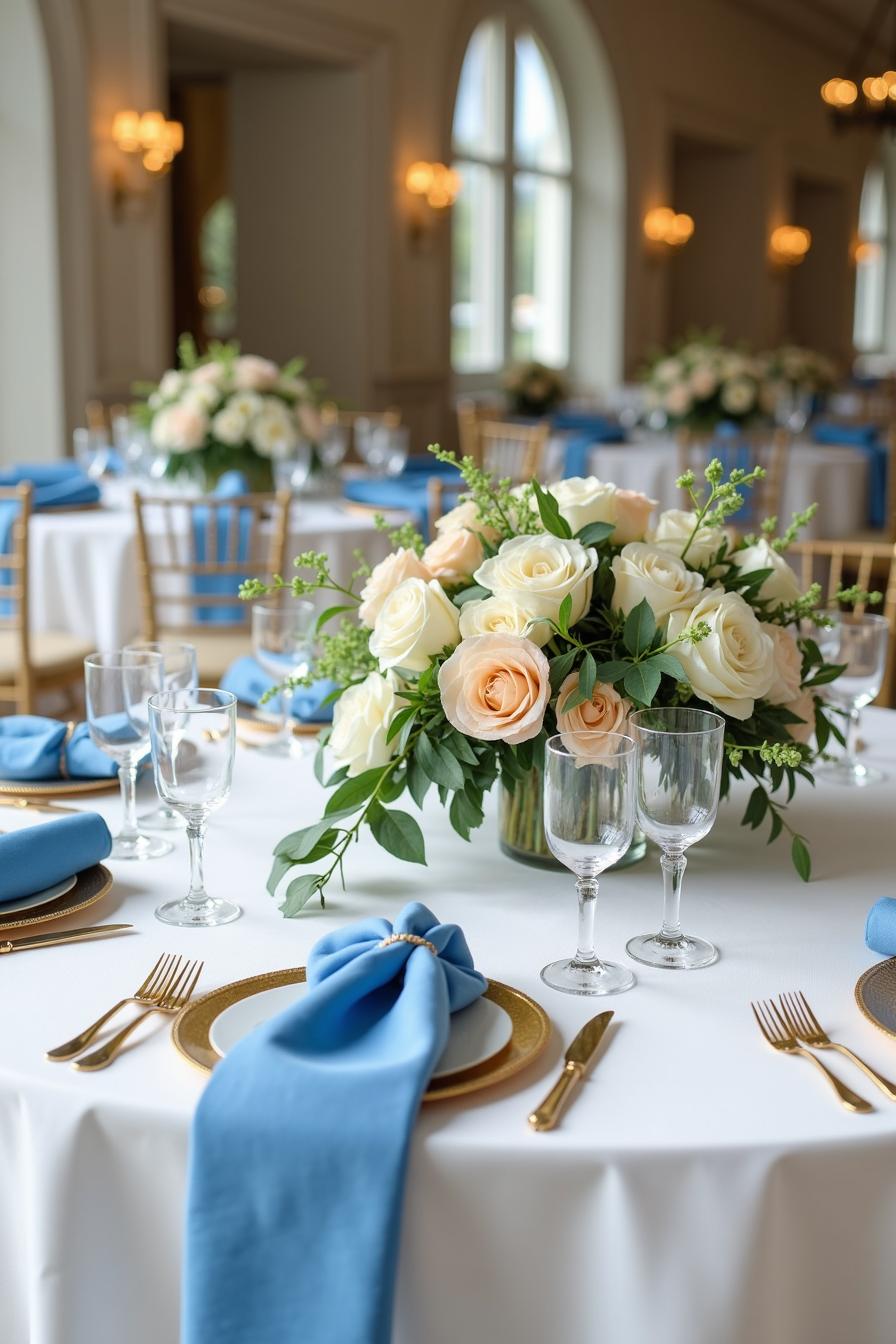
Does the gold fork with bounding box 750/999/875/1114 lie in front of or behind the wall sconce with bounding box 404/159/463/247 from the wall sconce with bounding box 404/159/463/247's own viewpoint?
in front

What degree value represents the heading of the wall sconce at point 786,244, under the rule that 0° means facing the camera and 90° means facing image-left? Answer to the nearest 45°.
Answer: approximately 315°

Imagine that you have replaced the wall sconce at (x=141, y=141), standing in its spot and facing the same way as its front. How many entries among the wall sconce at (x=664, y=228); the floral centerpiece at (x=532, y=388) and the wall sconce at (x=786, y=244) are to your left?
3

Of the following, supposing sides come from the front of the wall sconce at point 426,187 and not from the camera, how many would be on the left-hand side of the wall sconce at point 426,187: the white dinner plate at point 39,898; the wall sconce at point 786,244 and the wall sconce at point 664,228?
2

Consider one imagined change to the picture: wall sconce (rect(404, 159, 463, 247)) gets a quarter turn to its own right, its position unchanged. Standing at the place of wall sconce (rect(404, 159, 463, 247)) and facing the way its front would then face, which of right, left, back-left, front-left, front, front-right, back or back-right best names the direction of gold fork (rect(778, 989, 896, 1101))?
front-left

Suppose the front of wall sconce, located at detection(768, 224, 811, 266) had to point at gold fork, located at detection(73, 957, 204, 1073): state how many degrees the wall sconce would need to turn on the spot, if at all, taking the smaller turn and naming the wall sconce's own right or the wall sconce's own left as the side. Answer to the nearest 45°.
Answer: approximately 45° to the wall sconce's own right

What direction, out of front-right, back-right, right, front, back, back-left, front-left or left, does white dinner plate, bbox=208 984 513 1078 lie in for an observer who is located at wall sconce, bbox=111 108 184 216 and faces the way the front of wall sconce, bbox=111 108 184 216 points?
front-right

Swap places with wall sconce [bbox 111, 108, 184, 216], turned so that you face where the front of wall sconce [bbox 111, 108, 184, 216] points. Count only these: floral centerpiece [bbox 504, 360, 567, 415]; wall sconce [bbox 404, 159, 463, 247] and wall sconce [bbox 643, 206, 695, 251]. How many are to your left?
3

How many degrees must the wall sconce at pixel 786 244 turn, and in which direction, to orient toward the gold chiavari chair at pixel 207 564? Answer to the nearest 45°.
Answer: approximately 45° to its right

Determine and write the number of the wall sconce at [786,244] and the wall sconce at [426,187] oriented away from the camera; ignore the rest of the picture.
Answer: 0

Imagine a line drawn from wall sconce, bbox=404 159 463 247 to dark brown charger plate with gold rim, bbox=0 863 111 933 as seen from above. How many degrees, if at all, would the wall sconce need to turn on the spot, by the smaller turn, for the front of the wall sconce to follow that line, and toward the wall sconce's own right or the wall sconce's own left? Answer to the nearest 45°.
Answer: approximately 45° to the wall sconce's own right

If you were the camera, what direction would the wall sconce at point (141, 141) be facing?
facing the viewer and to the right of the viewer

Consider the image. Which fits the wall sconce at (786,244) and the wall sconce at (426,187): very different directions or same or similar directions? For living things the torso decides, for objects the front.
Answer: same or similar directions

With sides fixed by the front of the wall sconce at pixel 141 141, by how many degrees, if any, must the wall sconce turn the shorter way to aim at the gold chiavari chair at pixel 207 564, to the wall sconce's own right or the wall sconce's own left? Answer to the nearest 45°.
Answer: approximately 45° to the wall sconce's own right

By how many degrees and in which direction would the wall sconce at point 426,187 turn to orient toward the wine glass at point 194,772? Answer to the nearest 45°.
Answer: approximately 45° to its right

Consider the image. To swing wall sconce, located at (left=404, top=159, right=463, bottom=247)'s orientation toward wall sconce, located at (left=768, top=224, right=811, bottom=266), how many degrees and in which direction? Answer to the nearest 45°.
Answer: approximately 90° to its left

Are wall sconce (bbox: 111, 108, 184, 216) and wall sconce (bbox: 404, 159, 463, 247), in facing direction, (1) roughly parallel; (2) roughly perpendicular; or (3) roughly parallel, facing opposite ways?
roughly parallel

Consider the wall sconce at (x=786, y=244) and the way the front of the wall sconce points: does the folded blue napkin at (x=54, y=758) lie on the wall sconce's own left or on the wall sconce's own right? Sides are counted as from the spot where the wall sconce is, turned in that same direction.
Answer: on the wall sconce's own right

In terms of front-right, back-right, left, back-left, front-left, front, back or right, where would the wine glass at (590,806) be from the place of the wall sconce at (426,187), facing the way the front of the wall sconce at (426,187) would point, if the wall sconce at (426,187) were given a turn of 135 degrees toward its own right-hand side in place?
left
